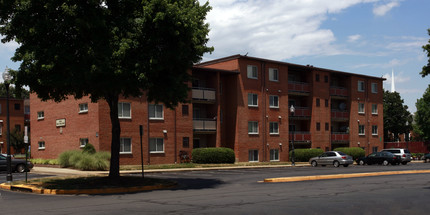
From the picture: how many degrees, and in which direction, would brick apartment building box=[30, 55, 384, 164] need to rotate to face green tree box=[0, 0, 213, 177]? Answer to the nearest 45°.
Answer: approximately 45° to its right

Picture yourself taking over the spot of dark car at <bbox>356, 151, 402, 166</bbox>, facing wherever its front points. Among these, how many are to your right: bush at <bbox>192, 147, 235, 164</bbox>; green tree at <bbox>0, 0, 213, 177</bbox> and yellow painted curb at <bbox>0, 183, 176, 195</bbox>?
0

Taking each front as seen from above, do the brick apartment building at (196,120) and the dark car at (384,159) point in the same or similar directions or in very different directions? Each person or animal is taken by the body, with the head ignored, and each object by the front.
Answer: very different directions

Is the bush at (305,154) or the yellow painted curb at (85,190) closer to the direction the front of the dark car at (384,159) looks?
the bush

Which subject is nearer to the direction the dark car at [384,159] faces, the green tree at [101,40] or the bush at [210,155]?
the bush

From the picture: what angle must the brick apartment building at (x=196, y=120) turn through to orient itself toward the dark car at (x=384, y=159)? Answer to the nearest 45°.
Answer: approximately 45° to its left

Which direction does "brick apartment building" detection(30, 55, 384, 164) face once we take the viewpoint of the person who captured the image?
facing the viewer and to the right of the viewer

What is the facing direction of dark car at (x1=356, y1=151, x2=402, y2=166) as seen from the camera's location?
facing away from the viewer and to the left of the viewer

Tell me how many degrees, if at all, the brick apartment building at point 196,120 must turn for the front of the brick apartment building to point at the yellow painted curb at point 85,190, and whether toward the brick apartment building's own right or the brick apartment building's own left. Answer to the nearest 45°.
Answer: approximately 45° to the brick apartment building's own right
